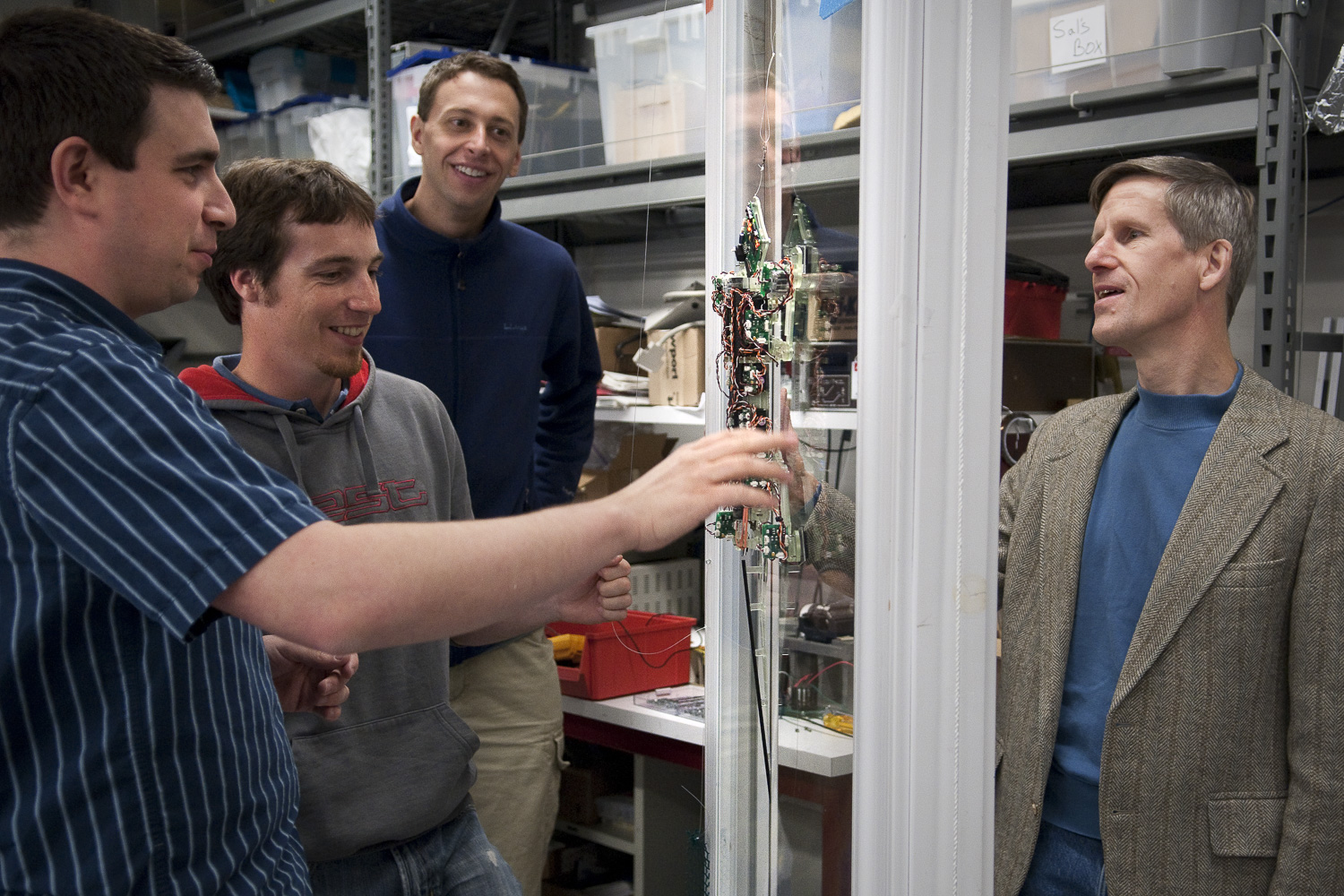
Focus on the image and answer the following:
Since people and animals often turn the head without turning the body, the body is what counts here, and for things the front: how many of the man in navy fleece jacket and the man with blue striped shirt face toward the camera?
1

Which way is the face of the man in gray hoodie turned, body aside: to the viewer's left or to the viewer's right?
to the viewer's right

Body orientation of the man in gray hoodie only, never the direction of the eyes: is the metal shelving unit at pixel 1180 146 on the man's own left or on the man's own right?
on the man's own left

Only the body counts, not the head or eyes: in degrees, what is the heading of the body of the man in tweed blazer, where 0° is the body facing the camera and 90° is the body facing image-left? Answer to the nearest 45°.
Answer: approximately 45°

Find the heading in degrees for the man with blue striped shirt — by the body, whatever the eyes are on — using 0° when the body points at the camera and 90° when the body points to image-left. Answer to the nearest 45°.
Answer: approximately 270°

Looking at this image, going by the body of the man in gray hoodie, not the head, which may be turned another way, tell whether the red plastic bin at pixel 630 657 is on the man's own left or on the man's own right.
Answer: on the man's own left

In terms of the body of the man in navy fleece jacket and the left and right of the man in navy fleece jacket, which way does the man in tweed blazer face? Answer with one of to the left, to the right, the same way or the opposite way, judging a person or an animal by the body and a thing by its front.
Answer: to the right

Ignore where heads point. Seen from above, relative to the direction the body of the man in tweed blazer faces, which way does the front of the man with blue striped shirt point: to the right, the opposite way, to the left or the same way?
the opposite way

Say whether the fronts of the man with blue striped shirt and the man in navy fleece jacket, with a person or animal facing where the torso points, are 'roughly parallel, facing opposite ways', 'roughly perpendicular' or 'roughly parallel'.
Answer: roughly perpendicular

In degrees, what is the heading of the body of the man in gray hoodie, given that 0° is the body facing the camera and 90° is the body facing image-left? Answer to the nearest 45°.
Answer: approximately 315°

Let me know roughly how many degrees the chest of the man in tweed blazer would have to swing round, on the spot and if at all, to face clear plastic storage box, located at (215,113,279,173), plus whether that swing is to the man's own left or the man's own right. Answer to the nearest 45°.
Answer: approximately 90° to the man's own right

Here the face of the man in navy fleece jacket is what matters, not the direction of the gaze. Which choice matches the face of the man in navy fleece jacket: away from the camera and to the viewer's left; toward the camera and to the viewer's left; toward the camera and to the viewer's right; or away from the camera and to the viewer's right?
toward the camera and to the viewer's right
